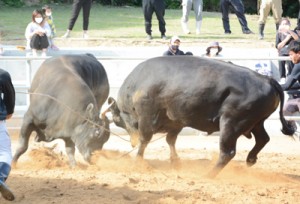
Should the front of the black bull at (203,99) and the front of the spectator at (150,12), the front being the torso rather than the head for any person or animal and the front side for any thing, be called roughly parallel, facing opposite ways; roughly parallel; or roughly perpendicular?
roughly perpendicular

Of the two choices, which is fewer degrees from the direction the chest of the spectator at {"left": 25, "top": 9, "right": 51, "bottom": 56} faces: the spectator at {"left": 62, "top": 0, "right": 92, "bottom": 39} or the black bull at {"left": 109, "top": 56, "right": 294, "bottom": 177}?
the black bull

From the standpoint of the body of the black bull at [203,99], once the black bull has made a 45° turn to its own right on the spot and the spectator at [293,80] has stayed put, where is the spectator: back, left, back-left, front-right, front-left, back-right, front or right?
right

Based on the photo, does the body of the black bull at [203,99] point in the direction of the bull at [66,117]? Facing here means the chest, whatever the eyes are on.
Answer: yes

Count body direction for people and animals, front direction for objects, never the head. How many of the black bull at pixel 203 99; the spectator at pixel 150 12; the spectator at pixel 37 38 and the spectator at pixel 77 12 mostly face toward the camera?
3

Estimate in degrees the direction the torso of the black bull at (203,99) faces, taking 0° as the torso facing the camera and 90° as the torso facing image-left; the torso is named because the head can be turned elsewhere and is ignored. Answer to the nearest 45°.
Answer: approximately 90°

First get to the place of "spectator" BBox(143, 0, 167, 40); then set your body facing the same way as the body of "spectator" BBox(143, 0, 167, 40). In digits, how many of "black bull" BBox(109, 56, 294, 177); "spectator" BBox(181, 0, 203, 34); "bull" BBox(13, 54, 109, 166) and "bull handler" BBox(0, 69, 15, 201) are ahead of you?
3

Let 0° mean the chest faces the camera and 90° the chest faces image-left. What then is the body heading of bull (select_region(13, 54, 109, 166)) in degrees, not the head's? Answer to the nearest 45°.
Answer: approximately 315°
